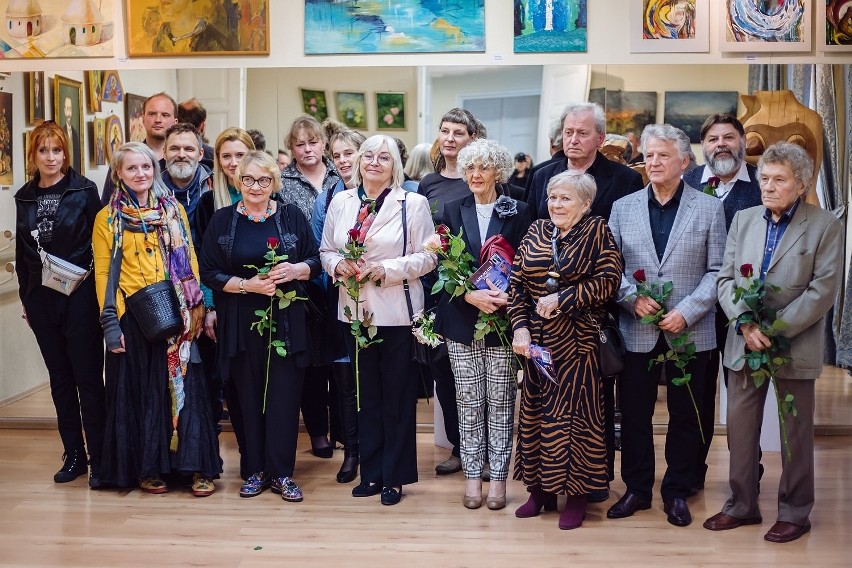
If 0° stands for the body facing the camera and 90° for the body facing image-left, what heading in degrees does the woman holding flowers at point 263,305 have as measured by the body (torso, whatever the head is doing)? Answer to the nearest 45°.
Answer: approximately 0°

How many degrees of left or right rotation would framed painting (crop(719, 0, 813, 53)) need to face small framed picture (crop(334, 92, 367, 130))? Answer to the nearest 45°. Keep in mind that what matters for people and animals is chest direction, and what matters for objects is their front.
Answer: approximately 90° to its right

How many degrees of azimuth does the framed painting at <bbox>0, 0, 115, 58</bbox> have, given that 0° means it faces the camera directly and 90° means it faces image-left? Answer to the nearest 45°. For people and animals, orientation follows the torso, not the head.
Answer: approximately 0°

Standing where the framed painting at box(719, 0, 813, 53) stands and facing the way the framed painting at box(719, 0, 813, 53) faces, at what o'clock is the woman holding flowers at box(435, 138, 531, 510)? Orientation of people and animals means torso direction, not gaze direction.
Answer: The woman holding flowers is roughly at 1 o'clock from the framed painting.

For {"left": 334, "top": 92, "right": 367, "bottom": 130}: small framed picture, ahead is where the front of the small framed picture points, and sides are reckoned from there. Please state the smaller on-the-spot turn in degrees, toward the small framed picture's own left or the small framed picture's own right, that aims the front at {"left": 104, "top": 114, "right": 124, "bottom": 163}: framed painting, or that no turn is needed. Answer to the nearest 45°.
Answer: approximately 90° to the small framed picture's own right

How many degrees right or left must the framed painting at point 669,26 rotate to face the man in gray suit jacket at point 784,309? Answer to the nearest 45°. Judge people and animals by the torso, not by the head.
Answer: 0° — it already faces them

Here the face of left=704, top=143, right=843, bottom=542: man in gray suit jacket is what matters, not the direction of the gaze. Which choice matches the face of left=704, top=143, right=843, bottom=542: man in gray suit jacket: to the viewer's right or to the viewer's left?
to the viewer's left

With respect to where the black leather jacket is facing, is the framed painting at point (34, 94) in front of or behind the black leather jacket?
behind

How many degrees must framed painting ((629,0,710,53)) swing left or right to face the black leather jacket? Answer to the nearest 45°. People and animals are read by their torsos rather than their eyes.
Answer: approximately 45° to its right

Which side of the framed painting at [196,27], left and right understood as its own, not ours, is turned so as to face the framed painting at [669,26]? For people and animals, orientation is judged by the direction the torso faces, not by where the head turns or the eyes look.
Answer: left

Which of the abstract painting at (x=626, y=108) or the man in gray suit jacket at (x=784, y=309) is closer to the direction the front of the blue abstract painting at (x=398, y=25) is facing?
the man in gray suit jacket
